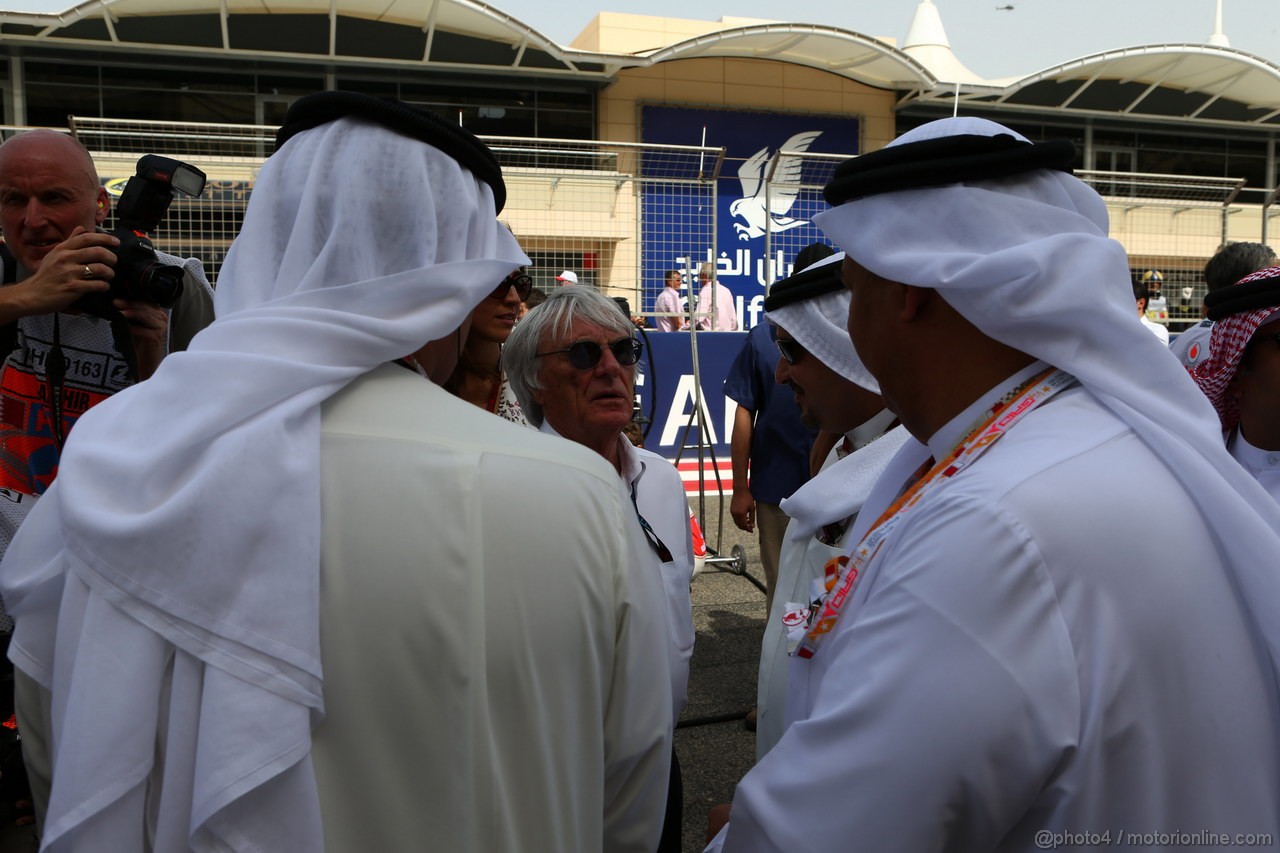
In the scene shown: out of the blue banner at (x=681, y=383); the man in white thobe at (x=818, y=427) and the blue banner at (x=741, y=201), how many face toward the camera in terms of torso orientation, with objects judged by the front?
2

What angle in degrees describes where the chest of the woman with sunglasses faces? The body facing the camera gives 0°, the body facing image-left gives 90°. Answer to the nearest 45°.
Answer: approximately 315°

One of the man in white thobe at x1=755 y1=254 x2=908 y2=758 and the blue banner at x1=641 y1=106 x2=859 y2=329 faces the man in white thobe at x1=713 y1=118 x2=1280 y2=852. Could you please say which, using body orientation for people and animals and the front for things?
the blue banner

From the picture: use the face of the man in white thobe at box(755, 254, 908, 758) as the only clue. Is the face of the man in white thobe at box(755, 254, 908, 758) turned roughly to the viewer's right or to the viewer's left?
to the viewer's left

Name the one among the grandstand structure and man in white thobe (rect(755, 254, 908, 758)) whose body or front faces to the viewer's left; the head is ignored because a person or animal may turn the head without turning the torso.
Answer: the man in white thobe

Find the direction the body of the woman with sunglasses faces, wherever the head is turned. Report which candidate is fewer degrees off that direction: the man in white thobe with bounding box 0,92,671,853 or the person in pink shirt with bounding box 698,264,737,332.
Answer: the man in white thobe

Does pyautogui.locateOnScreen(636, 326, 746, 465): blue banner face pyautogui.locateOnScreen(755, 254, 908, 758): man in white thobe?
yes

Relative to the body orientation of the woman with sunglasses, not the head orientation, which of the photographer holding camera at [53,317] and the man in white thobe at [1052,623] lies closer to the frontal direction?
the man in white thobe

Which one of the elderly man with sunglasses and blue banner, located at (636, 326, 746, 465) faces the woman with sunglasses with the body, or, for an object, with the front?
the blue banner

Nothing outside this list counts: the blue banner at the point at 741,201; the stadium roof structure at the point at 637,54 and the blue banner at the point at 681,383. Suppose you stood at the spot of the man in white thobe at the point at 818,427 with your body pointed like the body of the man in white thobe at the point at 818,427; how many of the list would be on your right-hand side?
3

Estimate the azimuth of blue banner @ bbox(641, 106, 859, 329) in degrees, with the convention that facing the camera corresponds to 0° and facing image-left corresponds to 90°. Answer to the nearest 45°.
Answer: approximately 0°

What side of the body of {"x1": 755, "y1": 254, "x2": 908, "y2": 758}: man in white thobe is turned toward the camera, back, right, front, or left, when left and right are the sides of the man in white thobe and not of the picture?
left

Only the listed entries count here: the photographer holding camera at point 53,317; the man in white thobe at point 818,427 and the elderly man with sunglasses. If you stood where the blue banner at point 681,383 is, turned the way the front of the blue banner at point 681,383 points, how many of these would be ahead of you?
3

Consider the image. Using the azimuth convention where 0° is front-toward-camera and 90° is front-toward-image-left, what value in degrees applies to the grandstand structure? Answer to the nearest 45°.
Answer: approximately 0°

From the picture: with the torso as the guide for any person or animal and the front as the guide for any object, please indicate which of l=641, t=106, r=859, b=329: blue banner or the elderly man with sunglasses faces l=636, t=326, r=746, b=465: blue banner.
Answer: l=641, t=106, r=859, b=329: blue banner
